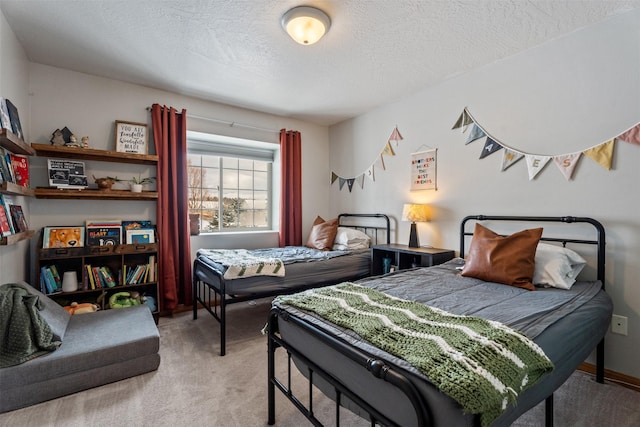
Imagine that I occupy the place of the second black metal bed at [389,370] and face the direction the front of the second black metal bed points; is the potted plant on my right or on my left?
on my right

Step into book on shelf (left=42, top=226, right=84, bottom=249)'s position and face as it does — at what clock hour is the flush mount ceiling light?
The flush mount ceiling light is roughly at 11 o'clock from the book on shelf.

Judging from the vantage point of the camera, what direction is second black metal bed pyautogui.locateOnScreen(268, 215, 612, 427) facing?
facing the viewer and to the left of the viewer

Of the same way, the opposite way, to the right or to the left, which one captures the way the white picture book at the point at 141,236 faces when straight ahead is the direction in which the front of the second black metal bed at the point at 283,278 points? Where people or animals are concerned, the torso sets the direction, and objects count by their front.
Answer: to the left

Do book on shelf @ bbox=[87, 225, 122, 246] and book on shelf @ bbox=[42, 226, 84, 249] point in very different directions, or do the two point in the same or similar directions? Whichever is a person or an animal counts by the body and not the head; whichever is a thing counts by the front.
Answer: same or similar directions

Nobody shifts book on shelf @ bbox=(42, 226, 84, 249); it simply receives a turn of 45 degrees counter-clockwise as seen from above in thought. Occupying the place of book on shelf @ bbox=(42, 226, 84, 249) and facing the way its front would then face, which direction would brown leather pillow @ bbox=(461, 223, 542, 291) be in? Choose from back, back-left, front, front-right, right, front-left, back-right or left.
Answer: front

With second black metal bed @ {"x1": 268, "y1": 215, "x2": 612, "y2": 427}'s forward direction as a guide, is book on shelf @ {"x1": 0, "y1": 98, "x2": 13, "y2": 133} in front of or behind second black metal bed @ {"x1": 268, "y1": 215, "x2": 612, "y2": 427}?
in front

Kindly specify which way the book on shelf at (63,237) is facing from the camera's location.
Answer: facing the viewer

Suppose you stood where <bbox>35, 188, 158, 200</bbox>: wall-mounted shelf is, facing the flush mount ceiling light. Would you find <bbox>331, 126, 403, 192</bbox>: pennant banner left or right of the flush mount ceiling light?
left

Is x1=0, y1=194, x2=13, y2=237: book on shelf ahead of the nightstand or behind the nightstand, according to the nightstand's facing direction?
ahead

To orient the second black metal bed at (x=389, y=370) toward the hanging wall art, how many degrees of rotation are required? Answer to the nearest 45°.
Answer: approximately 135° to its right
